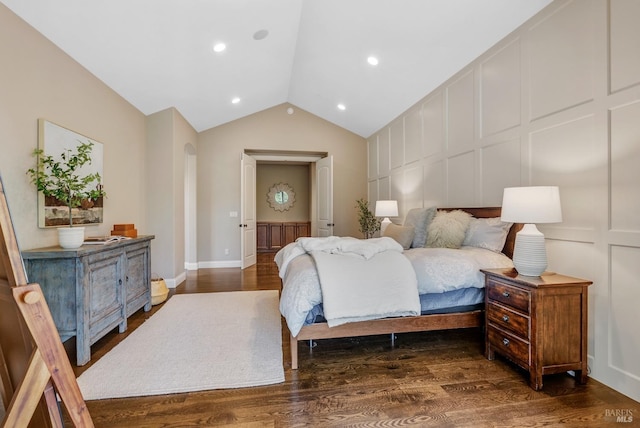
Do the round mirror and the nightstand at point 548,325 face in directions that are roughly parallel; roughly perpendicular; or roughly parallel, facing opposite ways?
roughly perpendicular

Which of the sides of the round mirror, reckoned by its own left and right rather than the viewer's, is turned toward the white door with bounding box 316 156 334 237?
front

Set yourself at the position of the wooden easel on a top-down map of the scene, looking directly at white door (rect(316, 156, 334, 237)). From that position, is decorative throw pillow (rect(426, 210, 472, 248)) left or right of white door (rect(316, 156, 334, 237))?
right

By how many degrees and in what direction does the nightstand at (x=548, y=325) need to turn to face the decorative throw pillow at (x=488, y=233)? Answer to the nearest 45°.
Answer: approximately 90° to its right

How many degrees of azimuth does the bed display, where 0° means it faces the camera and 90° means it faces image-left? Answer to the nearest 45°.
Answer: approximately 90°

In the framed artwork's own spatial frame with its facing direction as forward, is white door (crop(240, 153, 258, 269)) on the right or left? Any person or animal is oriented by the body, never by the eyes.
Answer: on its left

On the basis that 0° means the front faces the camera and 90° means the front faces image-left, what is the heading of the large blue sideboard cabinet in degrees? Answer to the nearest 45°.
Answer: approximately 315°

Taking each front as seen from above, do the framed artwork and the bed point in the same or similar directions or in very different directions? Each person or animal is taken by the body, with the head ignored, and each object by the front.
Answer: very different directions

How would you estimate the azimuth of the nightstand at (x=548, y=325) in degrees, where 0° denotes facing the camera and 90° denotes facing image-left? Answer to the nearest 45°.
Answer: approximately 45°

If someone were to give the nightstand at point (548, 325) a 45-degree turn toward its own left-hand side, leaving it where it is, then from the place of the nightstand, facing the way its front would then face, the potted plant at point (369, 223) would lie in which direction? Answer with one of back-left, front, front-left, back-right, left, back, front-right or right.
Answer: back-right

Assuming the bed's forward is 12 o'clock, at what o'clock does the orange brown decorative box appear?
The orange brown decorative box is roughly at 12 o'clock from the bed.

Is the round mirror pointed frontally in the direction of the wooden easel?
yes

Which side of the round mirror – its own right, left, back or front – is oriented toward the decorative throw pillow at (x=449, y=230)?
front

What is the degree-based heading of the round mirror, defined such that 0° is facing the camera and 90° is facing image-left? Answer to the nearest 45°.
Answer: approximately 0°
